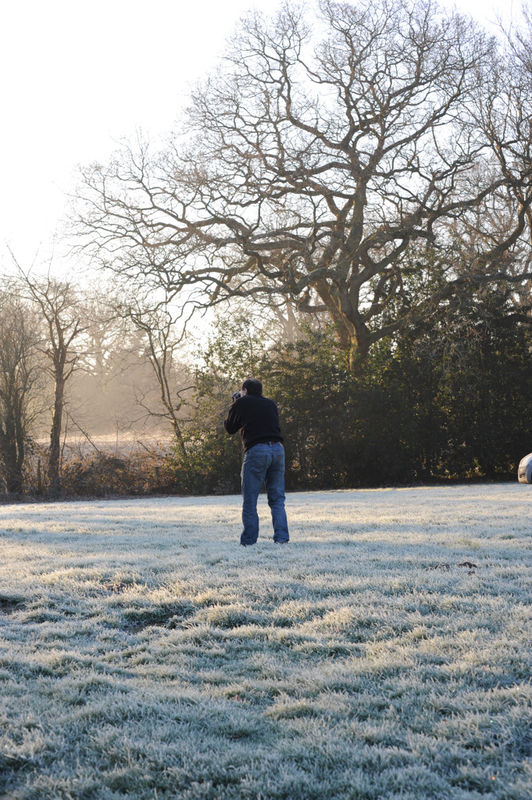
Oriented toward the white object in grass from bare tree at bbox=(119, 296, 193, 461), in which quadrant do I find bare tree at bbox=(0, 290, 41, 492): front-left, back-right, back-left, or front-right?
back-right

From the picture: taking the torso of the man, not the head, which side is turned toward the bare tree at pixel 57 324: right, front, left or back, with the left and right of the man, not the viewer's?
front

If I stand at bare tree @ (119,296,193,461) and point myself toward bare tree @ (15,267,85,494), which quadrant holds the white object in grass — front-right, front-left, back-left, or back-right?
back-left

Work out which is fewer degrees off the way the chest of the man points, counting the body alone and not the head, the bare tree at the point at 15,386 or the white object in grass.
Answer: the bare tree

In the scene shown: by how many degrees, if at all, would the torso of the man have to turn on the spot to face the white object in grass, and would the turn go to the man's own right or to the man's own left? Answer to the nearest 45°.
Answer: approximately 90° to the man's own right

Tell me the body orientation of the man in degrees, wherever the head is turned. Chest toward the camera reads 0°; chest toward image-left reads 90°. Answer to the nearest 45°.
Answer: approximately 135°

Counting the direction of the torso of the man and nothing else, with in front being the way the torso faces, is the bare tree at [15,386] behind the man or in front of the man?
in front

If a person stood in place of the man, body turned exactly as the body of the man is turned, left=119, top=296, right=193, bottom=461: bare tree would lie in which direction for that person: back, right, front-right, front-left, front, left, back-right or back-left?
front-right
